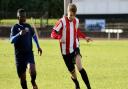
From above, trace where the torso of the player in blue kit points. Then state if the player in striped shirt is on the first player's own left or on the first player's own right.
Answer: on the first player's own left

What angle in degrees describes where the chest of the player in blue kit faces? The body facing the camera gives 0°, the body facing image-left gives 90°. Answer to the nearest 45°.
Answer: approximately 0°
